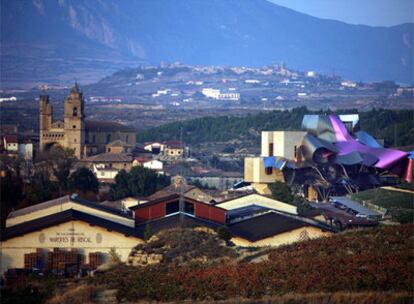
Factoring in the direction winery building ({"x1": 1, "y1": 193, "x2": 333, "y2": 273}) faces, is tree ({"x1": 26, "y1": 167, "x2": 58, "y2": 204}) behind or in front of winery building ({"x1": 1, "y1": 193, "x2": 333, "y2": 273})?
behind

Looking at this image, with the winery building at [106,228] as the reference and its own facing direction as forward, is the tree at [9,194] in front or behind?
behind

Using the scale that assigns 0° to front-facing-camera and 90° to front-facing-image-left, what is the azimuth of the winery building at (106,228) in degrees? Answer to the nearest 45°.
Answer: approximately 0°
